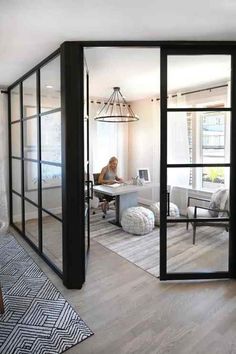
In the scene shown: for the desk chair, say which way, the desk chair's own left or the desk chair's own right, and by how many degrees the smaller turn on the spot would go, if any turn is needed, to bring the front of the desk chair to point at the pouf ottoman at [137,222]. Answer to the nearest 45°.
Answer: approximately 45° to the desk chair's own right

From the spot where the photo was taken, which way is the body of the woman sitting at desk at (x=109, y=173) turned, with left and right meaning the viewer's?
facing the viewer and to the right of the viewer

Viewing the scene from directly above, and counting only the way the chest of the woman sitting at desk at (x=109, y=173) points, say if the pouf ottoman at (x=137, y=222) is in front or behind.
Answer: in front
